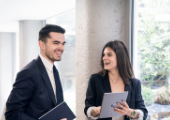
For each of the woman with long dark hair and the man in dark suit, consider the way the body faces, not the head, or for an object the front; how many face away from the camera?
0

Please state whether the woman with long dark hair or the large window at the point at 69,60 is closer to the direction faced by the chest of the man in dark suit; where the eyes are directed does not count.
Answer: the woman with long dark hair

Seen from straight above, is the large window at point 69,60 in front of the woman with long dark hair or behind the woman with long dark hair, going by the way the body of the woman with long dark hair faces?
behind

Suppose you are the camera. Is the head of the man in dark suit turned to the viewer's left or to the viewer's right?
to the viewer's right

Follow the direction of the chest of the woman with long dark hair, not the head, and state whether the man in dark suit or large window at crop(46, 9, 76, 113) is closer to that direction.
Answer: the man in dark suit

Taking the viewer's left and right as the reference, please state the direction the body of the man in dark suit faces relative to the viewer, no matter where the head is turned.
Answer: facing the viewer and to the right of the viewer

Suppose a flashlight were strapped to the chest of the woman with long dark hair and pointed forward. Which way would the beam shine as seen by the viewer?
toward the camera

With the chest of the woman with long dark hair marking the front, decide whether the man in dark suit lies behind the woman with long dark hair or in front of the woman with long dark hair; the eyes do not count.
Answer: in front
